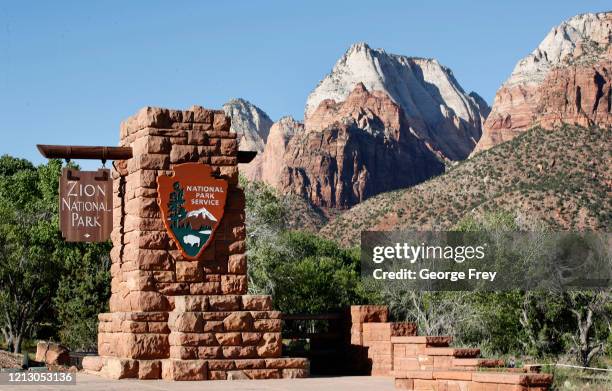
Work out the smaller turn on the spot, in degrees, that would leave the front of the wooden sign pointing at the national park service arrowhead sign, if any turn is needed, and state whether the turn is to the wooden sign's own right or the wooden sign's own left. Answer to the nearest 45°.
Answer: approximately 45° to the wooden sign's own left

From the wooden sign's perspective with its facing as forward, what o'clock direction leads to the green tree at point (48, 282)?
The green tree is roughly at 6 o'clock from the wooden sign.

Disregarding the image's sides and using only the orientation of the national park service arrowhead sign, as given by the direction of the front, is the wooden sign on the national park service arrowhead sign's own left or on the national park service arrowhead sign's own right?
on the national park service arrowhead sign's own right

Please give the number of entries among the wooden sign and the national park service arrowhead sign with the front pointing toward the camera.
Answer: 2

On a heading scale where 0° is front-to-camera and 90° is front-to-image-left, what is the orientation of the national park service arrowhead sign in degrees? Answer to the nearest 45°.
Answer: approximately 0°

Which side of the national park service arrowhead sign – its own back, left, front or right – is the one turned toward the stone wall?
left

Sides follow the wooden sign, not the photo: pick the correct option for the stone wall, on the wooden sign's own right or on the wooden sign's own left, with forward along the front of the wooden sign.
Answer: on the wooden sign's own left
